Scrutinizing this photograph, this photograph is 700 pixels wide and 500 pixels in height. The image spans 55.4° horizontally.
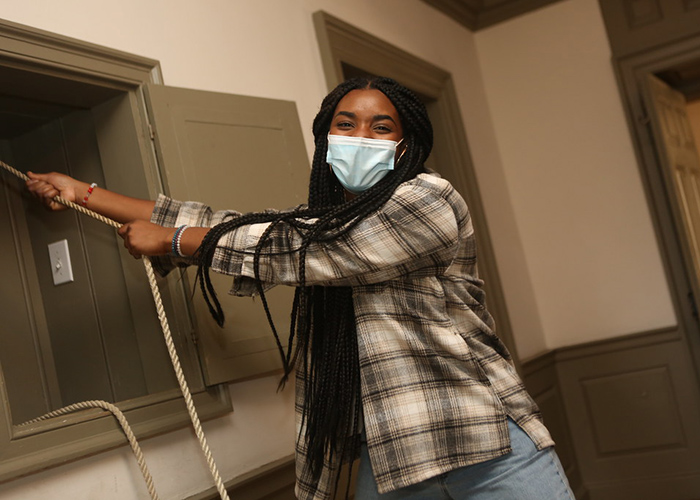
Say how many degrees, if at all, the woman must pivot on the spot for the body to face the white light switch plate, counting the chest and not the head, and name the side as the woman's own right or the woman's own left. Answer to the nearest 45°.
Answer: approximately 90° to the woman's own right

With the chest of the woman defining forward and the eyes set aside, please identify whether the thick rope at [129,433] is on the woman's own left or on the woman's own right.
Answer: on the woman's own right

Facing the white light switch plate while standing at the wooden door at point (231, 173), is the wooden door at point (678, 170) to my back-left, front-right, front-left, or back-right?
back-right

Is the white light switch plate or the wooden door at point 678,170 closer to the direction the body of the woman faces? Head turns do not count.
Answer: the white light switch plate

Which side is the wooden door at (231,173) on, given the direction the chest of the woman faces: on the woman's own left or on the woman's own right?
on the woman's own right

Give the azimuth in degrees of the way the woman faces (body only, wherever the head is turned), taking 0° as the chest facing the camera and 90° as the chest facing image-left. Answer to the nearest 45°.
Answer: approximately 45°

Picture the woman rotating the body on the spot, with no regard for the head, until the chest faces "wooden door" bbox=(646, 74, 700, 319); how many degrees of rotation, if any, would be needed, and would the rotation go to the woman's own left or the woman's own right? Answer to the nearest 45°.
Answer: approximately 180°
